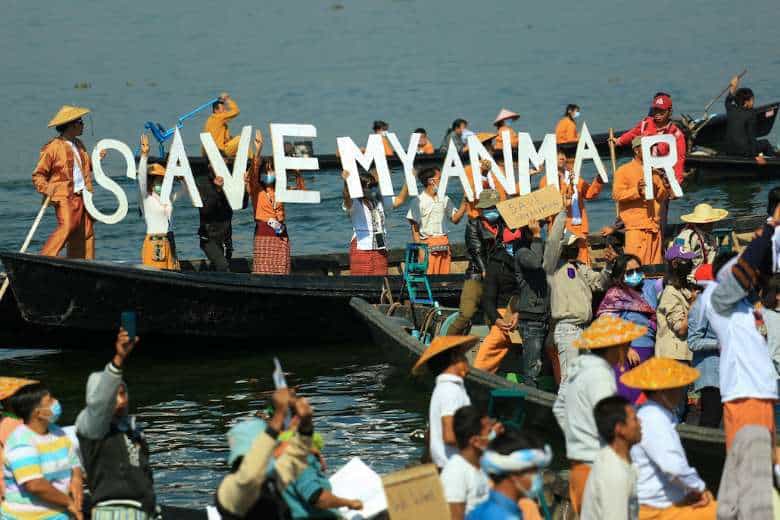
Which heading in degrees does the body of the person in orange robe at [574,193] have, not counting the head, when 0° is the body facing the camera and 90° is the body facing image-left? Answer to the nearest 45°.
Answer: approximately 0°

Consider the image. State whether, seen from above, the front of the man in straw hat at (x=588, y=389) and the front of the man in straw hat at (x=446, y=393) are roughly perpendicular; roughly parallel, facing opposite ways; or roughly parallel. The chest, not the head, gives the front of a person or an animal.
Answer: roughly parallel

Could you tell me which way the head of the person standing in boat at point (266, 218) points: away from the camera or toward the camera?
toward the camera

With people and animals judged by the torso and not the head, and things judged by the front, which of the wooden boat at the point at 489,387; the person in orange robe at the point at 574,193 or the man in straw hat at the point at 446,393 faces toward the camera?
the person in orange robe

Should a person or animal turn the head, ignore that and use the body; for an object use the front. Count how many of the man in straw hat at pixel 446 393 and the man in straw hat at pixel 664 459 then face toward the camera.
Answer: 0

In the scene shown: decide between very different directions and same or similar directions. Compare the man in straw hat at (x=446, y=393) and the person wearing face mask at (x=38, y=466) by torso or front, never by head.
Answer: same or similar directions

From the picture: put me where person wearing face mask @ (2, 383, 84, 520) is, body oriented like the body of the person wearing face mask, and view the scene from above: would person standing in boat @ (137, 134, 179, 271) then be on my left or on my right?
on my left

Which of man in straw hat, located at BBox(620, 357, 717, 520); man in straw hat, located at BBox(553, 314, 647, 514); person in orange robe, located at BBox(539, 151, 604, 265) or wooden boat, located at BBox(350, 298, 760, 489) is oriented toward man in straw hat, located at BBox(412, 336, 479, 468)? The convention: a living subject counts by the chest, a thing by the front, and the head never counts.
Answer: the person in orange robe
